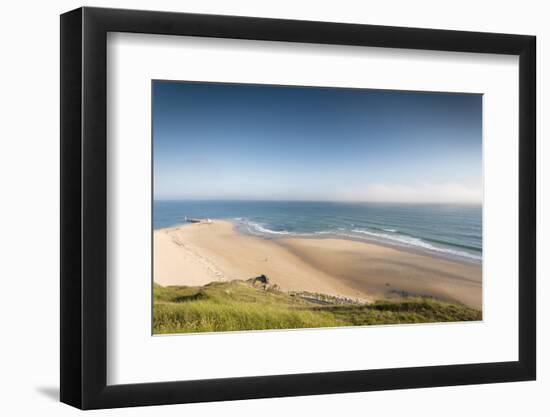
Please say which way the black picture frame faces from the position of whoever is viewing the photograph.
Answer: facing the viewer and to the right of the viewer

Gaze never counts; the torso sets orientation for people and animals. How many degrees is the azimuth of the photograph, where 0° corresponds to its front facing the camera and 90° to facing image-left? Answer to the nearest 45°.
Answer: approximately 315°
